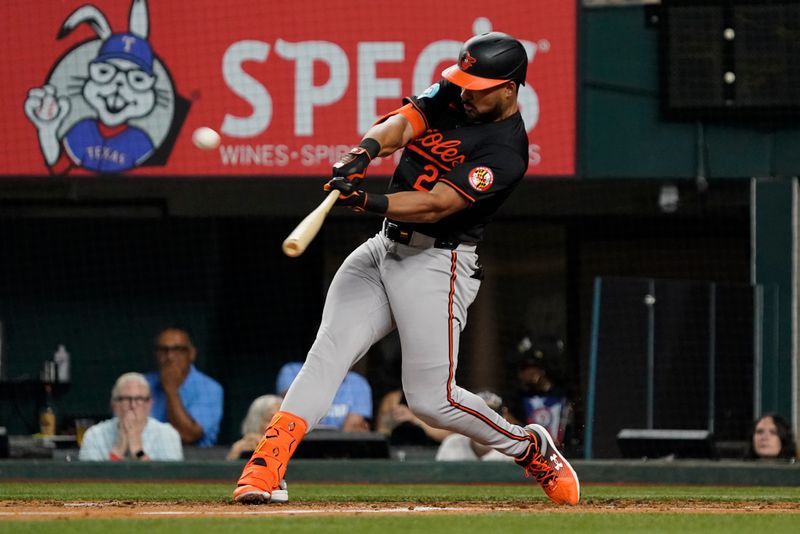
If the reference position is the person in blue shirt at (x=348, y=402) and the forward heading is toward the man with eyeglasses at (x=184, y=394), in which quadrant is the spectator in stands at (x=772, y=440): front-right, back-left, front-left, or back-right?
back-left

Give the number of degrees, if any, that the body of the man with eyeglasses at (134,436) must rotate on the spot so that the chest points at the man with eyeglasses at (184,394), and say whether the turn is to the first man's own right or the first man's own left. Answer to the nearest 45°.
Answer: approximately 180°

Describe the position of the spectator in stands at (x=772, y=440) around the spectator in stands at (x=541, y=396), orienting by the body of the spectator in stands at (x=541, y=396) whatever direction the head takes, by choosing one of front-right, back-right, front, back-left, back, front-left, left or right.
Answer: front-left

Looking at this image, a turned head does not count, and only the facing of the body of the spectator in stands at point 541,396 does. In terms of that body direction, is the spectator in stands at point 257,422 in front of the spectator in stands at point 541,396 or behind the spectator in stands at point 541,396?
in front

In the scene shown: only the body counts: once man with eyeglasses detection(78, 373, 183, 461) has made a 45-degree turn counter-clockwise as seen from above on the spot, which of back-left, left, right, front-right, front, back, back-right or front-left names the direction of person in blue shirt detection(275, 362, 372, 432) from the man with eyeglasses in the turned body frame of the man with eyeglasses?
left

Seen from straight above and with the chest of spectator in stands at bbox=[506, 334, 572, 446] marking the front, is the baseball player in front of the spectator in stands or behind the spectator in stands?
in front

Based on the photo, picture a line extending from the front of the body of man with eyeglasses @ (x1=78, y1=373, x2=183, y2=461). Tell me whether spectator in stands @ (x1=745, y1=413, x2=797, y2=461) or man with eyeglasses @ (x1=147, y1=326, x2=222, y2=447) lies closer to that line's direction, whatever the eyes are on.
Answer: the spectator in stands

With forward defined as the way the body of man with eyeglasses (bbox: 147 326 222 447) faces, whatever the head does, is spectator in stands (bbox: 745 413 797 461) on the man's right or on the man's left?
on the man's left

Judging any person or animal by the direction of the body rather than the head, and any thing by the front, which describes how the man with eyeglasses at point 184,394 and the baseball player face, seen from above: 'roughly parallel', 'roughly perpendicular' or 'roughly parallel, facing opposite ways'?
roughly parallel

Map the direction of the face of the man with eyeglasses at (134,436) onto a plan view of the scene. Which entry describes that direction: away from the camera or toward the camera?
toward the camera

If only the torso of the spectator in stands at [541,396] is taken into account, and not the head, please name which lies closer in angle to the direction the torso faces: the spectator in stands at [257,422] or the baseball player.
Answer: the baseball player

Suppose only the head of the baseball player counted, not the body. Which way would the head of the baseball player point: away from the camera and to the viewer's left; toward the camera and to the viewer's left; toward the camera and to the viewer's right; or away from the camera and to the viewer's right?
toward the camera and to the viewer's left

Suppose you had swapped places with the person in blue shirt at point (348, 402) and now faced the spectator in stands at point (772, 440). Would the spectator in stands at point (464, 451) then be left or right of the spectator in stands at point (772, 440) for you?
right

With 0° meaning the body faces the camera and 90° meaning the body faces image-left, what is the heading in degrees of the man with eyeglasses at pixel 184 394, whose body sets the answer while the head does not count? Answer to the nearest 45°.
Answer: approximately 45°

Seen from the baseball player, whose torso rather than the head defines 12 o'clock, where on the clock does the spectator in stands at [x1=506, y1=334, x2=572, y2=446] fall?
The spectator in stands is roughly at 5 o'clock from the baseball player.

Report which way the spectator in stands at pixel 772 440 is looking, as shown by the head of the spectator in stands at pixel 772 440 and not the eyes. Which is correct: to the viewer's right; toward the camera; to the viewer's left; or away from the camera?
toward the camera

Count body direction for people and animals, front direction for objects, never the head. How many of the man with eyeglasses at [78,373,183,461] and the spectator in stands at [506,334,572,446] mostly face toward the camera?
2

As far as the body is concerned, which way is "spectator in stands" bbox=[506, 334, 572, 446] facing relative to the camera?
toward the camera
